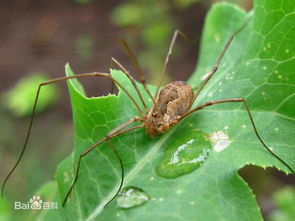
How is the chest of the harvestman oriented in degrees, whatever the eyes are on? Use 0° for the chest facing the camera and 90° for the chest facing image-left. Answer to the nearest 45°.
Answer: approximately 45°

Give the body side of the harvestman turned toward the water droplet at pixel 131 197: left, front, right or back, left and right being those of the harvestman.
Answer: front

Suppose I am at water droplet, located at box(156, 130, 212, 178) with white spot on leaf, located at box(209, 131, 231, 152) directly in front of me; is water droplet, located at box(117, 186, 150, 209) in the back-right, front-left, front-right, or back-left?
back-right
